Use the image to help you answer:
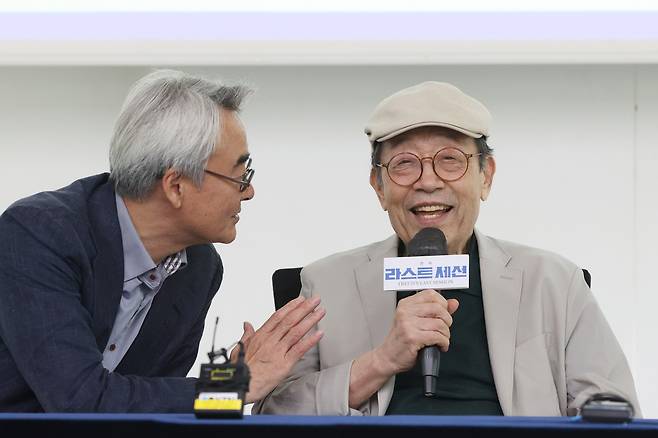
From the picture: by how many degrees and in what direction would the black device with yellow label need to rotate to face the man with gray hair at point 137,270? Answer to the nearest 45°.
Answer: approximately 180°

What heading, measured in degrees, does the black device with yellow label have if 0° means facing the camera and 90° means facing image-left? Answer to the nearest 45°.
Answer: approximately 0°

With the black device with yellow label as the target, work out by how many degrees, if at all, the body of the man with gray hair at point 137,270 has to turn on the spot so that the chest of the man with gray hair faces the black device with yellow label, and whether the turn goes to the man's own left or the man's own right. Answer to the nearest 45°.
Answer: approximately 45° to the man's own right

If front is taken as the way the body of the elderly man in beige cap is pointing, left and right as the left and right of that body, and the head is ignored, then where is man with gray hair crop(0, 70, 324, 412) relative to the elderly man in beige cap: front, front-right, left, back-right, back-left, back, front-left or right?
right

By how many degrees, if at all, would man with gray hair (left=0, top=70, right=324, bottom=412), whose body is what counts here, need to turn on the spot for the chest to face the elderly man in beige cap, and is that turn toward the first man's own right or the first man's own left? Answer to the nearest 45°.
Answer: approximately 45° to the first man's own left

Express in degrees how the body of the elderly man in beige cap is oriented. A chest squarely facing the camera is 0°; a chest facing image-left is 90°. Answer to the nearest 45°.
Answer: approximately 0°

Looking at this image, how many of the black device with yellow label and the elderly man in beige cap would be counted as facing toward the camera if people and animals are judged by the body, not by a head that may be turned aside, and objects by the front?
2

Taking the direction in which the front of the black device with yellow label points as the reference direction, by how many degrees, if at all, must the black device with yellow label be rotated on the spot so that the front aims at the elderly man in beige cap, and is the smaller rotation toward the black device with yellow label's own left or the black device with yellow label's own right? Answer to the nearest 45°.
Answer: approximately 135° to the black device with yellow label's own left

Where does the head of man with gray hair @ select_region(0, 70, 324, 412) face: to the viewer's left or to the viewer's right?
to the viewer's right
